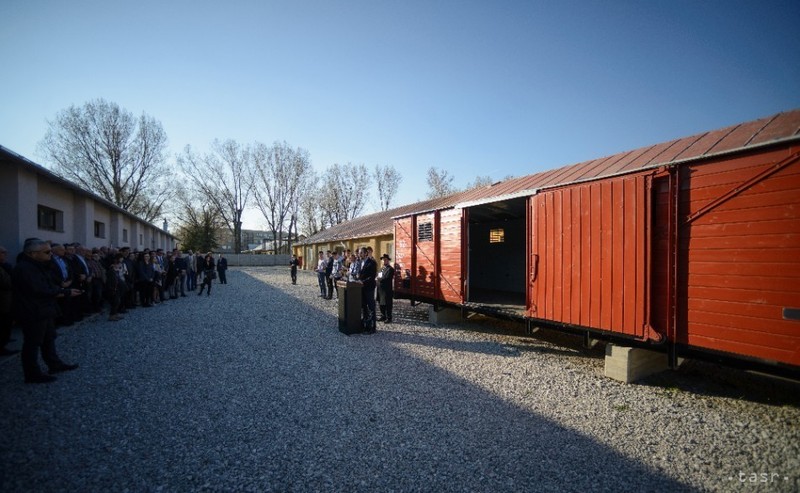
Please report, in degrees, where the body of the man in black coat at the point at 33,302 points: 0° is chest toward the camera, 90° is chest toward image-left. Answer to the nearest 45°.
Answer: approximately 270°

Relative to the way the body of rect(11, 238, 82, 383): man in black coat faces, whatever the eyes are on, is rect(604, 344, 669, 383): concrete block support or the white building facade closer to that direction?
the concrete block support

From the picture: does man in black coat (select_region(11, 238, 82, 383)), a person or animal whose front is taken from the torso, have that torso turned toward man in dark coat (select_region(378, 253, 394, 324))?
yes

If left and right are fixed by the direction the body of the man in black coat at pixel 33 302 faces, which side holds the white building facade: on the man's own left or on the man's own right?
on the man's own left

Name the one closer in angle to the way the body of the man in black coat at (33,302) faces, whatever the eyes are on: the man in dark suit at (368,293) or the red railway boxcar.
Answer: the man in dark suit

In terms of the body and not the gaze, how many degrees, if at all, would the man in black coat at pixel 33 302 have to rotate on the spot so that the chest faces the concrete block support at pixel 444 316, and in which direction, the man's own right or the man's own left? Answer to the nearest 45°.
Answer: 0° — they already face it

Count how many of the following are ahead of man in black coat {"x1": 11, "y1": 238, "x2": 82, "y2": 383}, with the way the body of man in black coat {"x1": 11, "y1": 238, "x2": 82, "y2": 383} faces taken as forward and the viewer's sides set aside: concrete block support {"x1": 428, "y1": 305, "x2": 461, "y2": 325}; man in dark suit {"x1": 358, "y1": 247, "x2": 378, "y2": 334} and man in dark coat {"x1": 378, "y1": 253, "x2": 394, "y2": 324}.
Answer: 3

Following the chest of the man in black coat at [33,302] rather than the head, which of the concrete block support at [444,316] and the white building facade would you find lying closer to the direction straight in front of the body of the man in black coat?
the concrete block support

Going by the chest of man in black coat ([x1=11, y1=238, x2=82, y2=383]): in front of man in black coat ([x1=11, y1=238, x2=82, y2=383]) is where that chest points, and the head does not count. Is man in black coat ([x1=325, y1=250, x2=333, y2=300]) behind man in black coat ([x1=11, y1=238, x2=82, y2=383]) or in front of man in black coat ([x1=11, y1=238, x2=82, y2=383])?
in front

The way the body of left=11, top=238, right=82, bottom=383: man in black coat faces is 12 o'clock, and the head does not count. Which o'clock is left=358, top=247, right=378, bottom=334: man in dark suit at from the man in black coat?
The man in dark suit is roughly at 12 o'clock from the man in black coat.
